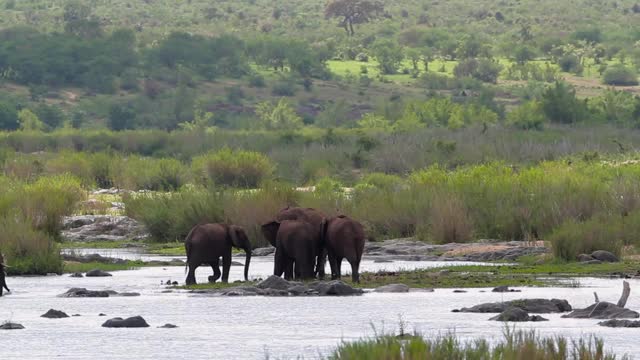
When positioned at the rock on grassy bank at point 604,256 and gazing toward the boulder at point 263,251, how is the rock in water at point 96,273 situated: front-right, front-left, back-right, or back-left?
front-left

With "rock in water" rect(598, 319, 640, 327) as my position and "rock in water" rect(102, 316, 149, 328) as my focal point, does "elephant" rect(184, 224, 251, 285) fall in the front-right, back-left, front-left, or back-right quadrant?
front-right

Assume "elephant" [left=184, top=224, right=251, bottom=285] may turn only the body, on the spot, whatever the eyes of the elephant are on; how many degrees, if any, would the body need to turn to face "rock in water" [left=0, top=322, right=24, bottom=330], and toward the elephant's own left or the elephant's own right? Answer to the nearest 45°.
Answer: approximately 135° to the elephant's own right

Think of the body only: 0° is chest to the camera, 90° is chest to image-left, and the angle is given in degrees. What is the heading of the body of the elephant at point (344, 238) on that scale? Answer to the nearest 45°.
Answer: approximately 180°

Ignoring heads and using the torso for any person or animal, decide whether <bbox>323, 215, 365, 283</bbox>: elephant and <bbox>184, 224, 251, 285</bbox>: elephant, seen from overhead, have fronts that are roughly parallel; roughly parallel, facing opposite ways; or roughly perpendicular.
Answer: roughly perpendicular

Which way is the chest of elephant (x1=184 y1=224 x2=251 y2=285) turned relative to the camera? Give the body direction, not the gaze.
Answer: to the viewer's right

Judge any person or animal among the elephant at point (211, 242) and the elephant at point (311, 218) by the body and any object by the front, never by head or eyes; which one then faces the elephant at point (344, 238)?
the elephant at point (211, 242)

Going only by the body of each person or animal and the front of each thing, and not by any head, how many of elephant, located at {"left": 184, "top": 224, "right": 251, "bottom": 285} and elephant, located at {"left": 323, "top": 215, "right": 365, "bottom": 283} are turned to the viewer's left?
0

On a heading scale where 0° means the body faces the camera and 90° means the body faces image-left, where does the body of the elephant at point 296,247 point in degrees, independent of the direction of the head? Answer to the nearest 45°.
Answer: approximately 135°

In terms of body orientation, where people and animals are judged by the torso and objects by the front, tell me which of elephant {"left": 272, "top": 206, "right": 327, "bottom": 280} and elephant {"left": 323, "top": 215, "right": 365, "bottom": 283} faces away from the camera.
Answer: elephant {"left": 323, "top": 215, "right": 365, "bottom": 283}

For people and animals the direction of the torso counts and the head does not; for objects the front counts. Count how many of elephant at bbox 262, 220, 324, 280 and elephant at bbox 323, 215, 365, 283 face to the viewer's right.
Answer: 0

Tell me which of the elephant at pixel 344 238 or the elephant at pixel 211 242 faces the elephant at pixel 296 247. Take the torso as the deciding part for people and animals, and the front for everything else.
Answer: the elephant at pixel 211 242
